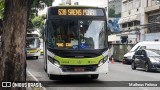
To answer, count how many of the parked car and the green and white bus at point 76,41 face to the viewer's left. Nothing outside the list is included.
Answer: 0

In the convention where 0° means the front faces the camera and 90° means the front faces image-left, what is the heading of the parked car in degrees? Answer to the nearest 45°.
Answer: approximately 315°

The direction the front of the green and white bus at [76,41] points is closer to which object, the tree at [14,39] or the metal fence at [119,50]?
the tree

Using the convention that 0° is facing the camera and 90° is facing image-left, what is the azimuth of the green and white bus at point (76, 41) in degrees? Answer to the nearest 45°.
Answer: approximately 0°

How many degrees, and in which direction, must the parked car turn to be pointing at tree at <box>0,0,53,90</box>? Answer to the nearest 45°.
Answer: approximately 45° to its right

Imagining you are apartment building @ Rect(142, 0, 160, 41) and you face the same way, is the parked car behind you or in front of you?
in front

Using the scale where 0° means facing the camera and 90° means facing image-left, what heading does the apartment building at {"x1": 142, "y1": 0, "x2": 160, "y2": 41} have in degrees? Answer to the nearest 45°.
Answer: approximately 45°

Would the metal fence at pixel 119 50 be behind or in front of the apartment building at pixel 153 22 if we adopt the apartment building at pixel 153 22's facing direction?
in front

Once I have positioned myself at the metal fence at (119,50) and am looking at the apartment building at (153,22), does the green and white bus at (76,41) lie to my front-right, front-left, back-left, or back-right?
back-right

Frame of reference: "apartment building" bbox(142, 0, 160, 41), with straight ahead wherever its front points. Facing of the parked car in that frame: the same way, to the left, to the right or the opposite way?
to the left
